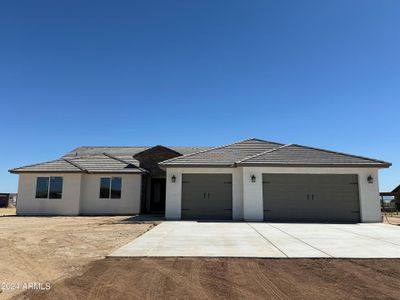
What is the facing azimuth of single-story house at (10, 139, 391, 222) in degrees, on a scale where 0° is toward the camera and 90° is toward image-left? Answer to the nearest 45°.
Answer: approximately 0°
